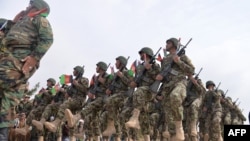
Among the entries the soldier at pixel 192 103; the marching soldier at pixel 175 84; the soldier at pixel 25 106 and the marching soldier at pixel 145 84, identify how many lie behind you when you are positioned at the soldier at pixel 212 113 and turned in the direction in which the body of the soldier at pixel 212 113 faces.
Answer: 0

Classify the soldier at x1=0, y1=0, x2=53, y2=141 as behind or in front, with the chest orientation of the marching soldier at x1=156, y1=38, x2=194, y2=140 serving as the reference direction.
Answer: in front

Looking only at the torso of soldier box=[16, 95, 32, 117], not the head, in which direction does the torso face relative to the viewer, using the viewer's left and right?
facing the viewer and to the left of the viewer

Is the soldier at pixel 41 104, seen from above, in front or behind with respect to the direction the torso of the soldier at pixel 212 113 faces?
in front

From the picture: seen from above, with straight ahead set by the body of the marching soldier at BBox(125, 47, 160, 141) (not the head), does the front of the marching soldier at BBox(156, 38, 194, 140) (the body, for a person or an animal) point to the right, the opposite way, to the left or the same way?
the same way

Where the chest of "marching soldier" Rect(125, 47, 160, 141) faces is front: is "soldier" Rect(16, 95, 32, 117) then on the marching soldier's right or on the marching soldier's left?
on the marching soldier's right

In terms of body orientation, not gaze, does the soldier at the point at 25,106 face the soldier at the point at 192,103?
no

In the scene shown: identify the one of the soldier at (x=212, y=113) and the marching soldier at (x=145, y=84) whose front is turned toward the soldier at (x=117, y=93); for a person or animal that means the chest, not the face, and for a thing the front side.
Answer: the soldier at (x=212, y=113)

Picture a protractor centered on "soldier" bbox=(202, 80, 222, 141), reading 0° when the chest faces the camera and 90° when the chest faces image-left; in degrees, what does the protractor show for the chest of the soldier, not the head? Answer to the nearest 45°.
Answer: approximately 45°

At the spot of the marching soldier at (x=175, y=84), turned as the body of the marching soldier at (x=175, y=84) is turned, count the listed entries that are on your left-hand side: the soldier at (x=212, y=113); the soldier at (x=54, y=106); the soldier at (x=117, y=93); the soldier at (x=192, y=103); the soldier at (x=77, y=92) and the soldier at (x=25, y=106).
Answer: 0

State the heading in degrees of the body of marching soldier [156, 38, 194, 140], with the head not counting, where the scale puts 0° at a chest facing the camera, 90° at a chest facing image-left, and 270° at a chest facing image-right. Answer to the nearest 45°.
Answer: approximately 45°

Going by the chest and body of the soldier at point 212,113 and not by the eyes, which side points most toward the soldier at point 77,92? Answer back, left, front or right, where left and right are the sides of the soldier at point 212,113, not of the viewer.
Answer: front

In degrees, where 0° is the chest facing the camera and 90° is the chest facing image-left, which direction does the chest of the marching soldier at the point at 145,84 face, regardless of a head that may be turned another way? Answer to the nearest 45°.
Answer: approximately 45°

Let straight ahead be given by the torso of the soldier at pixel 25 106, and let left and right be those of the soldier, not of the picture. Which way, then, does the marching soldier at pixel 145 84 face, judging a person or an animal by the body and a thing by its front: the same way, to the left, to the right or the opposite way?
the same way

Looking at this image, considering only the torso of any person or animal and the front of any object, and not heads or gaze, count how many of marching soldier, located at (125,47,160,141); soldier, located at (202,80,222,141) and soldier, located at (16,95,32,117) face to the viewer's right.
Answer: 0
